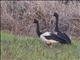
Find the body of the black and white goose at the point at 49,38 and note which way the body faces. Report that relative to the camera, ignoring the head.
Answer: to the viewer's left
